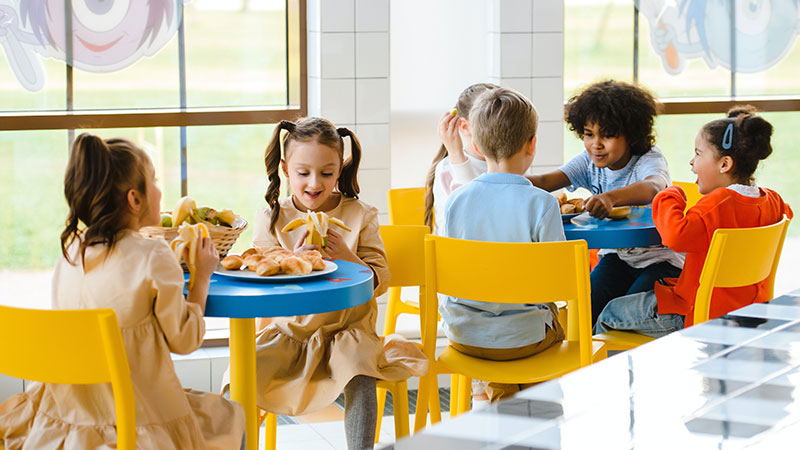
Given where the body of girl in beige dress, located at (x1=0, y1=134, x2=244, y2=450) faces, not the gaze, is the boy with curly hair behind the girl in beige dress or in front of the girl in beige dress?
in front

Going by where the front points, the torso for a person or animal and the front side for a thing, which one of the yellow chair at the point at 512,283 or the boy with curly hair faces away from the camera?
the yellow chair

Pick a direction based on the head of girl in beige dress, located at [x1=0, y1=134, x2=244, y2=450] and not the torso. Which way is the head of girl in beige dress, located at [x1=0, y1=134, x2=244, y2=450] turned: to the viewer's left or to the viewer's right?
to the viewer's right

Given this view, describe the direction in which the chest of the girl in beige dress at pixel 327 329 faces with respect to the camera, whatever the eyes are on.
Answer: toward the camera

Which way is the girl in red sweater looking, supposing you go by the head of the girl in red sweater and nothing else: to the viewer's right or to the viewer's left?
to the viewer's left

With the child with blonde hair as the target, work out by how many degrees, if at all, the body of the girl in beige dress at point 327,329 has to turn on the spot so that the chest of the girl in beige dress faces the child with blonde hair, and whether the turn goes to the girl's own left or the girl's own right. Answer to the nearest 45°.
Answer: approximately 135° to the girl's own left

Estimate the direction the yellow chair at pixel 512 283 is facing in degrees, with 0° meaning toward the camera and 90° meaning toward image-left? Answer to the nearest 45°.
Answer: approximately 180°

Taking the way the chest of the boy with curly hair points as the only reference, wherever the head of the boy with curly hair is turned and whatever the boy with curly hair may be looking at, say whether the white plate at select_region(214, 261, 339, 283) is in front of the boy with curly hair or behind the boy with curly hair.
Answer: in front

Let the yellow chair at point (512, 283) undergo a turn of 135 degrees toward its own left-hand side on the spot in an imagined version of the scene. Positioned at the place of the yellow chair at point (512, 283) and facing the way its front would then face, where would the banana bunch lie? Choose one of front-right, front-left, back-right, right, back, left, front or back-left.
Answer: front-right

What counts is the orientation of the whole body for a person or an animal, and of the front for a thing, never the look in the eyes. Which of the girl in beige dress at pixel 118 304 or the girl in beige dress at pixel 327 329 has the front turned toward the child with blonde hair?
the girl in beige dress at pixel 118 304

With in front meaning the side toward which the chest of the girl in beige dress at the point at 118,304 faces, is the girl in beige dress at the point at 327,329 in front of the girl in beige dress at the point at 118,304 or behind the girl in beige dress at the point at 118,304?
in front
